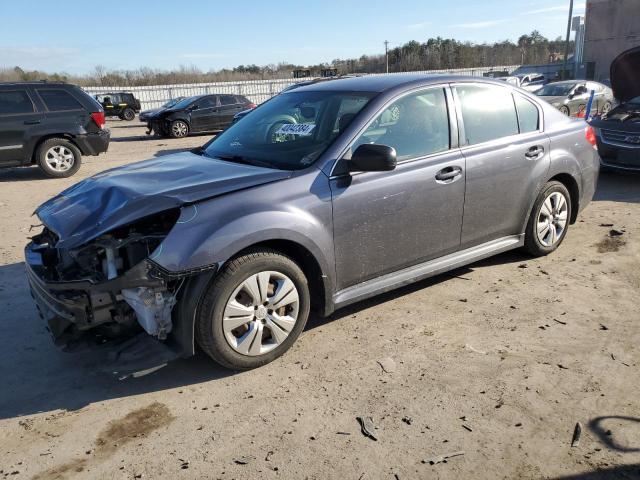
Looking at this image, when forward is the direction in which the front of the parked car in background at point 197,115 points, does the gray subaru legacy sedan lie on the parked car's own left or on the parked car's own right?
on the parked car's own left

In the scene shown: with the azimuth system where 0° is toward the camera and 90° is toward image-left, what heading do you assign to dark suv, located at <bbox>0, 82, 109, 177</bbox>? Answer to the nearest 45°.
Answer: approximately 90°

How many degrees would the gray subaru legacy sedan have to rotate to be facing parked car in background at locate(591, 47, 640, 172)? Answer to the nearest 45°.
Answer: approximately 180°

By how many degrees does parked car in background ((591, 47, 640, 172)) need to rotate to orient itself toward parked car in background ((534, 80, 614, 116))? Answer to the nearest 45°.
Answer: approximately 135° to its right

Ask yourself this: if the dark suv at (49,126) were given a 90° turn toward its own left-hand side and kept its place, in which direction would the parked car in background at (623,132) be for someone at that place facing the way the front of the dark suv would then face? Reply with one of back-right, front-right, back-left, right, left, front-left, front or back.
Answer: front-left

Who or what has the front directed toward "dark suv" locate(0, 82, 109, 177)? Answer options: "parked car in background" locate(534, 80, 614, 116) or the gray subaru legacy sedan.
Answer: the parked car in background

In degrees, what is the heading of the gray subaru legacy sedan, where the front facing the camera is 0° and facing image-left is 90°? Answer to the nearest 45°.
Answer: approximately 45°

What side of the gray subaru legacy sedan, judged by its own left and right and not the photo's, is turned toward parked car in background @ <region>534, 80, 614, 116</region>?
back

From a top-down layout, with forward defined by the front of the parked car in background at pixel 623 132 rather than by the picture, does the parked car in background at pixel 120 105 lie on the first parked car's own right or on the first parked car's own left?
on the first parked car's own right

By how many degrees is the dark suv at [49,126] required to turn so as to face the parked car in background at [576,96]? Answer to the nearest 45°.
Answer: approximately 180°

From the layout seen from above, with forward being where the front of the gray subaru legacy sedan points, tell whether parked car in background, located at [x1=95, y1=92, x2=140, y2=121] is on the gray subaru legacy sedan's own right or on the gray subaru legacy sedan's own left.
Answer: on the gray subaru legacy sedan's own right
